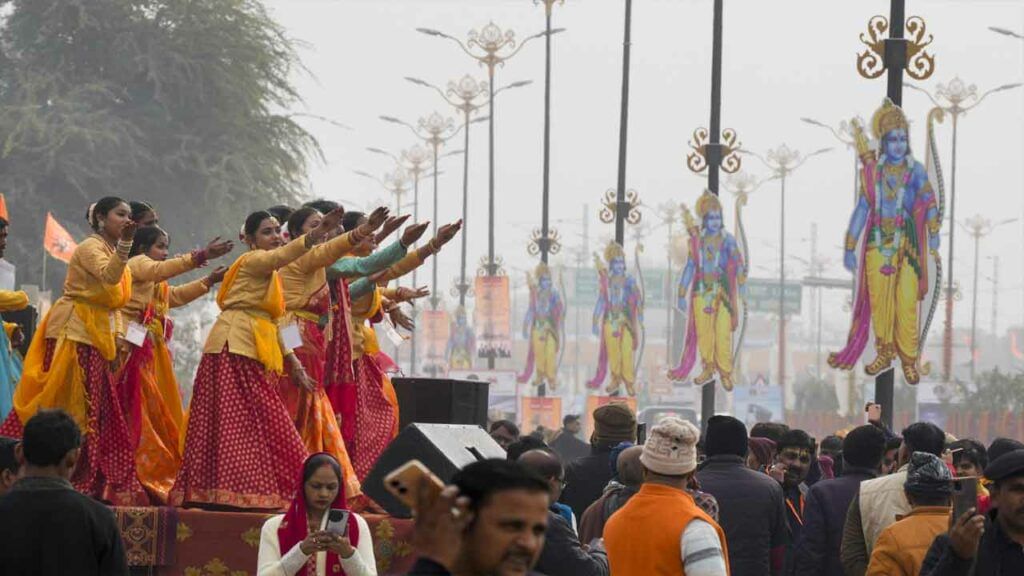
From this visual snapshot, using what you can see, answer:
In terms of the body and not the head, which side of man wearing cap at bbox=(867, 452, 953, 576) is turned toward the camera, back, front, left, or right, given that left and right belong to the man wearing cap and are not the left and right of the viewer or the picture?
back

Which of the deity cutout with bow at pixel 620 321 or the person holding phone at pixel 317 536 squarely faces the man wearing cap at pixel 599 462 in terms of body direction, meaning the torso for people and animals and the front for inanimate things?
the deity cutout with bow

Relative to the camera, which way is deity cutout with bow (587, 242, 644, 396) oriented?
toward the camera

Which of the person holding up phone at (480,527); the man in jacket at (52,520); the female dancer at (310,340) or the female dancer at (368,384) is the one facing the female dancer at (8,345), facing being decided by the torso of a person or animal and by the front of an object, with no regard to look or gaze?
the man in jacket at (52,520)

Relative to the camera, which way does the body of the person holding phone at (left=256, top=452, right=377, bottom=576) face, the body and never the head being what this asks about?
toward the camera

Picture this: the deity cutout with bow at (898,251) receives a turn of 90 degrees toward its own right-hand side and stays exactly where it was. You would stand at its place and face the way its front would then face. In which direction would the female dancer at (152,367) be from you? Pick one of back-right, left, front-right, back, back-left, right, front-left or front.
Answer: front-left

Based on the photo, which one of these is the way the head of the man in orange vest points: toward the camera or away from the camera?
away from the camera

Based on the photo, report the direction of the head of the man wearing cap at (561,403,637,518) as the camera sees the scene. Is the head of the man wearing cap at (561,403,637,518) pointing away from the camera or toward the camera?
away from the camera

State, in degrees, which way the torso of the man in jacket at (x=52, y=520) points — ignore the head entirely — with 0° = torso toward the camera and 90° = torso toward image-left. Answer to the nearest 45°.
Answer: approximately 180°

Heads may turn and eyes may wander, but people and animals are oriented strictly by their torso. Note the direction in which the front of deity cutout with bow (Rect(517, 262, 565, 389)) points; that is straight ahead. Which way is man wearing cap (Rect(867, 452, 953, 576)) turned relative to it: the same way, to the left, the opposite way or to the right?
the opposite way
